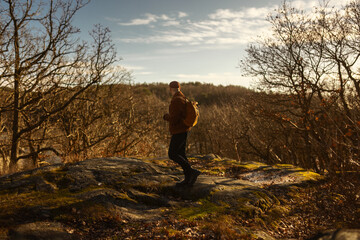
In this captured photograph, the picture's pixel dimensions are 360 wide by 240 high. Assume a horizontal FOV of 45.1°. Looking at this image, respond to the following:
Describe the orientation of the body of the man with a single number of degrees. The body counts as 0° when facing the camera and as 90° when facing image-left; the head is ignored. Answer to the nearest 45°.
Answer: approximately 90°
